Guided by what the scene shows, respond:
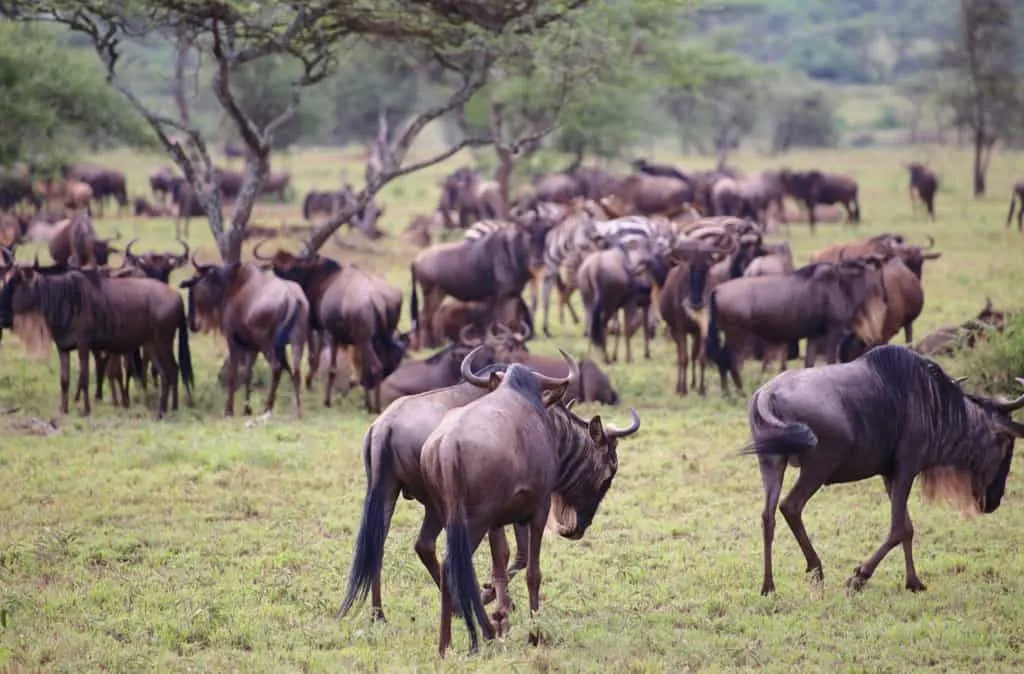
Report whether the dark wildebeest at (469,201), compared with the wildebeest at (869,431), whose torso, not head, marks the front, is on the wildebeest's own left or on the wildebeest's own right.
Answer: on the wildebeest's own left

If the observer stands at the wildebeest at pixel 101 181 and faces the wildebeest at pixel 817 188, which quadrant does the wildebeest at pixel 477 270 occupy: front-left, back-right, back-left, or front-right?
front-right

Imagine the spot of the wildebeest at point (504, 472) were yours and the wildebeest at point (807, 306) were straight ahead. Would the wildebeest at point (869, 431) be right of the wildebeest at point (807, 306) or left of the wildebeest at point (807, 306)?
right

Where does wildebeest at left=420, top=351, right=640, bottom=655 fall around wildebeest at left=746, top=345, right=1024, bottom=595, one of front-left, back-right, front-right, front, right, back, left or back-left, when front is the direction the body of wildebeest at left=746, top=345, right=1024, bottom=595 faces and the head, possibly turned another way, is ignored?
back-right

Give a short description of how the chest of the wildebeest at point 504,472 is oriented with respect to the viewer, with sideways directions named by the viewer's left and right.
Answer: facing away from the viewer and to the right of the viewer

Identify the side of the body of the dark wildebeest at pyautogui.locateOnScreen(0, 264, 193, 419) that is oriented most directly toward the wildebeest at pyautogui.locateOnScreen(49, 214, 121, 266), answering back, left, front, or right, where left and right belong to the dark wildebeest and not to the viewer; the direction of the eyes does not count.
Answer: right

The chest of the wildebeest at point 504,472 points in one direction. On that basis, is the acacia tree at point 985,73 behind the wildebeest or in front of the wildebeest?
in front

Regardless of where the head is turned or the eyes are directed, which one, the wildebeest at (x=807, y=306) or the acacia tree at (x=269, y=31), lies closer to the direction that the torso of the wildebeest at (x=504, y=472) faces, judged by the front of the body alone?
the wildebeest

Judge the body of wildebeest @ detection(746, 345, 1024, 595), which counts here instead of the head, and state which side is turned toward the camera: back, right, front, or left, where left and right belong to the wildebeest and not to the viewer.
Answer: right

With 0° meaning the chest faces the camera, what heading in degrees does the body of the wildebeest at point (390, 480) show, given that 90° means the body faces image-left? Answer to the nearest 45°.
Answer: approximately 225°

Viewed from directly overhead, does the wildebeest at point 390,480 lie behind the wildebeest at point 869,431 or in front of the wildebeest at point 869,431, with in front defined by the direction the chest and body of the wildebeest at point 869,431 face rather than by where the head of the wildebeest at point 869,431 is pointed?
behind

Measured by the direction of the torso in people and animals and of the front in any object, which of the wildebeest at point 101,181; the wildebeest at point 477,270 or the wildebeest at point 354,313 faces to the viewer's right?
the wildebeest at point 477,270

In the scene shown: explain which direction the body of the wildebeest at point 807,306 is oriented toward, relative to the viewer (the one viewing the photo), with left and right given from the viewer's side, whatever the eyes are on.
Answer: facing to the right of the viewer

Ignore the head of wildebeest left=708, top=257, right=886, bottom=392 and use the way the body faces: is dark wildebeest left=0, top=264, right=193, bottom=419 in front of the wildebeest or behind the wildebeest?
behind
